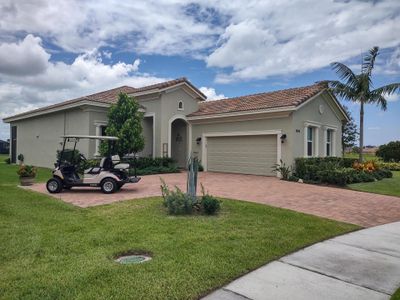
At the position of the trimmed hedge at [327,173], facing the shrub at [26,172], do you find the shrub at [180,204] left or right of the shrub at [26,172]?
left

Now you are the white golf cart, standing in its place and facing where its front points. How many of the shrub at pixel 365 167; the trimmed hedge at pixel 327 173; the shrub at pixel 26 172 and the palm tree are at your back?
3

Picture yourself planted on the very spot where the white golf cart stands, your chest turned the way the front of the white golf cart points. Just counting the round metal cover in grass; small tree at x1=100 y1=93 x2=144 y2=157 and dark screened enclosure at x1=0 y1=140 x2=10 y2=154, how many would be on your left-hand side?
1

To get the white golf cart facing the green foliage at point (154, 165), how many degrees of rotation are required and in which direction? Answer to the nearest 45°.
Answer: approximately 135° to its right

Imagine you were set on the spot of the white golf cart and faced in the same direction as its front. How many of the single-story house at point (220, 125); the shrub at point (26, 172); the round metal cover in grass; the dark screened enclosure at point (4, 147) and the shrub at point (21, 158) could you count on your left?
1

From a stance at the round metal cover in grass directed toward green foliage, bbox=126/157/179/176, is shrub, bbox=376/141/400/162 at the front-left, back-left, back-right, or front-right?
front-right

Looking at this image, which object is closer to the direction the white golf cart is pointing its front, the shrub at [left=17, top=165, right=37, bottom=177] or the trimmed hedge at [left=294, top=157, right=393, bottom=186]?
the shrub

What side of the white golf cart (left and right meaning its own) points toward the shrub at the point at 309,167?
back

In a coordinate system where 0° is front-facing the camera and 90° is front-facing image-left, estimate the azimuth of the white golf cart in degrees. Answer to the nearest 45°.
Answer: approximately 90°

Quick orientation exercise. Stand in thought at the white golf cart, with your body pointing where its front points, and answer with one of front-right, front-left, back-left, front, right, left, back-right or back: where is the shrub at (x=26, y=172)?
front-right
